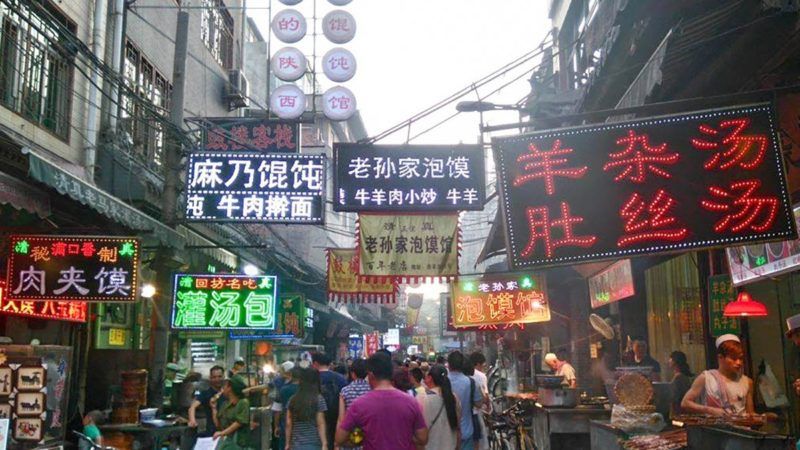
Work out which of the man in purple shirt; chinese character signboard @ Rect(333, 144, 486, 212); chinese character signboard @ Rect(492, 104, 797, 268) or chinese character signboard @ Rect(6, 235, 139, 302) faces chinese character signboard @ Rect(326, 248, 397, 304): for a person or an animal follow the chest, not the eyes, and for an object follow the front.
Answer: the man in purple shirt

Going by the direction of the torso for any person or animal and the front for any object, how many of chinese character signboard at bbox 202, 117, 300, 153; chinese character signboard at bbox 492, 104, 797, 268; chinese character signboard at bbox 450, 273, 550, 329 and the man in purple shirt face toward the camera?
3

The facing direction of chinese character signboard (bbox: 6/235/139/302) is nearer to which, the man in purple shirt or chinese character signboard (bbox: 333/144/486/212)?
the man in purple shirt

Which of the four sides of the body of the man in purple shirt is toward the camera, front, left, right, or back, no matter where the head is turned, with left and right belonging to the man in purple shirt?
back

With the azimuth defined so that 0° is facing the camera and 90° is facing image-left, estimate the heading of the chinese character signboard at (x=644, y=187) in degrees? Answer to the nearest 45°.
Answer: approximately 0°

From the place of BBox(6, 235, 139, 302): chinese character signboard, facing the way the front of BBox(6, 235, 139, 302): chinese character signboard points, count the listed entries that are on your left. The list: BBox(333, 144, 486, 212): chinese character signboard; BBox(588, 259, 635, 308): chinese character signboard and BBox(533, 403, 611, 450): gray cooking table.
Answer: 3

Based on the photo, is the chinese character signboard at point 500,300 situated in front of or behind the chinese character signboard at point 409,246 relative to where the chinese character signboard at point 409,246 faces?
behind

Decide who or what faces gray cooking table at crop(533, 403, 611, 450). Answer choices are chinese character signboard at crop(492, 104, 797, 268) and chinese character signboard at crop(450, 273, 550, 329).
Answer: chinese character signboard at crop(450, 273, 550, 329)

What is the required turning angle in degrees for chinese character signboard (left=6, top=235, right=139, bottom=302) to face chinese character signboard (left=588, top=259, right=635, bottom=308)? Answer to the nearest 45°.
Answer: approximately 90° to its left

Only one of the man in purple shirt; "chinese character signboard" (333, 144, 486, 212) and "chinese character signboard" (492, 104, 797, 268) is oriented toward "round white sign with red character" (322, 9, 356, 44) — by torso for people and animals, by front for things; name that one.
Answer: the man in purple shirt

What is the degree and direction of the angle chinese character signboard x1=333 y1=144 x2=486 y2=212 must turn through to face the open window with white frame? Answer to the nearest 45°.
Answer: approximately 135° to its right

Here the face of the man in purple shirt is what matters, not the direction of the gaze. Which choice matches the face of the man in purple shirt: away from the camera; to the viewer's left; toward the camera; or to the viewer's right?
away from the camera

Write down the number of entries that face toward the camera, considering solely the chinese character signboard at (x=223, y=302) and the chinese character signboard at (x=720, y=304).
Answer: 2

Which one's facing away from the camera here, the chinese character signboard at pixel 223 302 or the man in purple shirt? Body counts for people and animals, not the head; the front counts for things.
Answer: the man in purple shirt

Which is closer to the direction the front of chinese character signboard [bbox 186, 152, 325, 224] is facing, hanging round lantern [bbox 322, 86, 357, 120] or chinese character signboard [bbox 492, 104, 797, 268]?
the chinese character signboard

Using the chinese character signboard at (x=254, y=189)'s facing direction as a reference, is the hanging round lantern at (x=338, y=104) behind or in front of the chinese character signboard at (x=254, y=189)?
behind

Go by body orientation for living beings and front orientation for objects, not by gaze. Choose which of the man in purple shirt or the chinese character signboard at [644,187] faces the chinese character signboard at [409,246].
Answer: the man in purple shirt

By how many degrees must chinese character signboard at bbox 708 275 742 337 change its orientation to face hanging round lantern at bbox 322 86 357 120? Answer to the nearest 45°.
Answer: approximately 135° to its right
